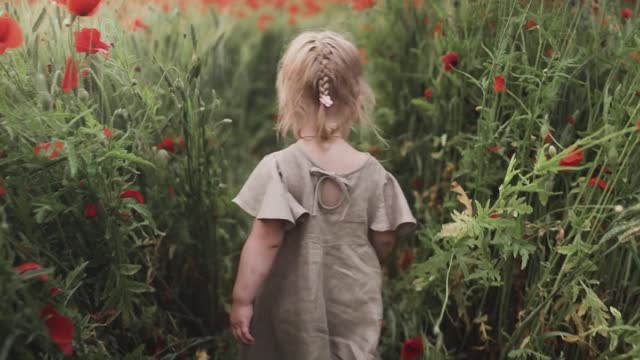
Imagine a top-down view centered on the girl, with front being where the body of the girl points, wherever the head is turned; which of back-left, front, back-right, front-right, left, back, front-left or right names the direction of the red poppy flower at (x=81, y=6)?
left

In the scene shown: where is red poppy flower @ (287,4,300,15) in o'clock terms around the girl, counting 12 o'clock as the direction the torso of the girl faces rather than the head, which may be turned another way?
The red poppy flower is roughly at 12 o'clock from the girl.

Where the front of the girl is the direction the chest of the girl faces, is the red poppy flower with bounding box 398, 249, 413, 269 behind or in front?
in front

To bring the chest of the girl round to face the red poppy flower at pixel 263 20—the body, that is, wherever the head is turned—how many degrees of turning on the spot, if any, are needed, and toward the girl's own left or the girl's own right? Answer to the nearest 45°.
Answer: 0° — they already face it

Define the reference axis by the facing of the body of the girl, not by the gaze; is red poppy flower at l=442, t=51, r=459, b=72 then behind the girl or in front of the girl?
in front

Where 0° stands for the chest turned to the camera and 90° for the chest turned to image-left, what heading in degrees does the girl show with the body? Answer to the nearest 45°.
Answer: approximately 180°

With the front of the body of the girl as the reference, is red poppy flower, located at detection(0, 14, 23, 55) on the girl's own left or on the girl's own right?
on the girl's own left

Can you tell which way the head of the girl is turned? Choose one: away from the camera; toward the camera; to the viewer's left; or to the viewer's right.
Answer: away from the camera

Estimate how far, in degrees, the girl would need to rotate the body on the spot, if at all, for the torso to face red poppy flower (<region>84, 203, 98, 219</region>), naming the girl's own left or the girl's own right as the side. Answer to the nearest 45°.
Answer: approximately 90° to the girl's own left

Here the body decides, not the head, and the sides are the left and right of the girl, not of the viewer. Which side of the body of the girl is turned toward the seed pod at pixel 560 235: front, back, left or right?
right

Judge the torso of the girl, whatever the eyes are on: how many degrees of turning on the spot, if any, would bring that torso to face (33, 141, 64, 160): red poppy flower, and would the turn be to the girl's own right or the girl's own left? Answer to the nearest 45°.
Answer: approximately 90° to the girl's own left

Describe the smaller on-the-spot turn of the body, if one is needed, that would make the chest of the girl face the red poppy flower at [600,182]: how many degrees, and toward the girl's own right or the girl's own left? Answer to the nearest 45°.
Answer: approximately 90° to the girl's own right

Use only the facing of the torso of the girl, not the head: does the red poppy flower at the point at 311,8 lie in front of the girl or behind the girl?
in front

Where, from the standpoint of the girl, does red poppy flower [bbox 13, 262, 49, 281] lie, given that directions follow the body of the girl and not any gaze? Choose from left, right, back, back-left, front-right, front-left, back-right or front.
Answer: back-left
